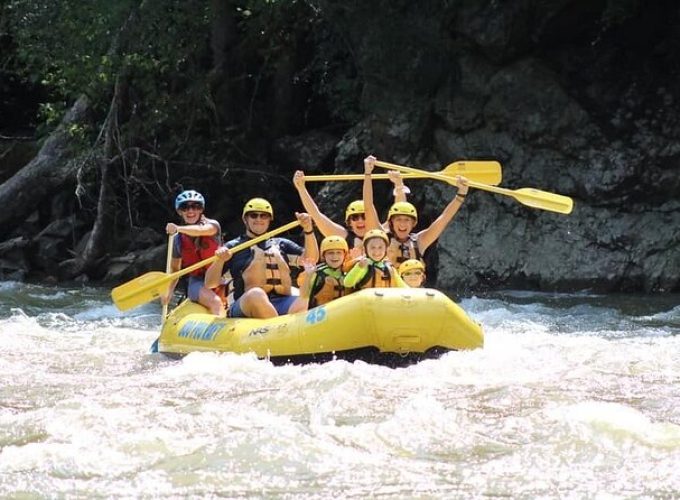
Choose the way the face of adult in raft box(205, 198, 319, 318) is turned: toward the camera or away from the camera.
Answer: toward the camera

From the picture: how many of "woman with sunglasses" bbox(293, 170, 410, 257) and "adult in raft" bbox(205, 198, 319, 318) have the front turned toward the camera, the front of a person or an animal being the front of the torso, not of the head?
2

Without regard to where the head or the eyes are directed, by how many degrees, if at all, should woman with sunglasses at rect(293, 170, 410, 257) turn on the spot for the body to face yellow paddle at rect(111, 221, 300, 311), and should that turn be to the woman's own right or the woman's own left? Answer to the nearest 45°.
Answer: approximately 90° to the woman's own right

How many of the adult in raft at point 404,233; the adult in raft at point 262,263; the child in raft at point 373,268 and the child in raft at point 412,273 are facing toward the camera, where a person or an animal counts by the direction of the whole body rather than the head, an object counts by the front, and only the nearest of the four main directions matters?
4

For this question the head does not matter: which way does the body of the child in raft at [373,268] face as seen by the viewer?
toward the camera

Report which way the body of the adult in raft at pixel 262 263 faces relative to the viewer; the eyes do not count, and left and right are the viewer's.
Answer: facing the viewer

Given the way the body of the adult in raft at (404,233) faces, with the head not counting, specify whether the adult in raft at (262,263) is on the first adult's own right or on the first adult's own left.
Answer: on the first adult's own right

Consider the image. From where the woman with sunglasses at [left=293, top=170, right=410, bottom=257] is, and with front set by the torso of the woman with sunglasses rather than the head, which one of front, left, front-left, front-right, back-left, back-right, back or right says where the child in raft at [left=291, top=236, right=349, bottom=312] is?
front

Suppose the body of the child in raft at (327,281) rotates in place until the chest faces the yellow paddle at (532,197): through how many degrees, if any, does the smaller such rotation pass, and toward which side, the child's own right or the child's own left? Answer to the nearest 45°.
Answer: approximately 90° to the child's own left

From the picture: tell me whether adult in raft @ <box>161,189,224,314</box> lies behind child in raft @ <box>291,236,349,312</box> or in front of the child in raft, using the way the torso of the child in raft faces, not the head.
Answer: behind

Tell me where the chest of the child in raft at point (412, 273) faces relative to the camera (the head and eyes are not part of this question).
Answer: toward the camera

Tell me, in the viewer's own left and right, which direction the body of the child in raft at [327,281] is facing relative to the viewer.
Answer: facing the viewer and to the right of the viewer

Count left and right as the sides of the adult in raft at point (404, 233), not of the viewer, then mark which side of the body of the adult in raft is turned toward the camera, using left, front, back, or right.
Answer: front
